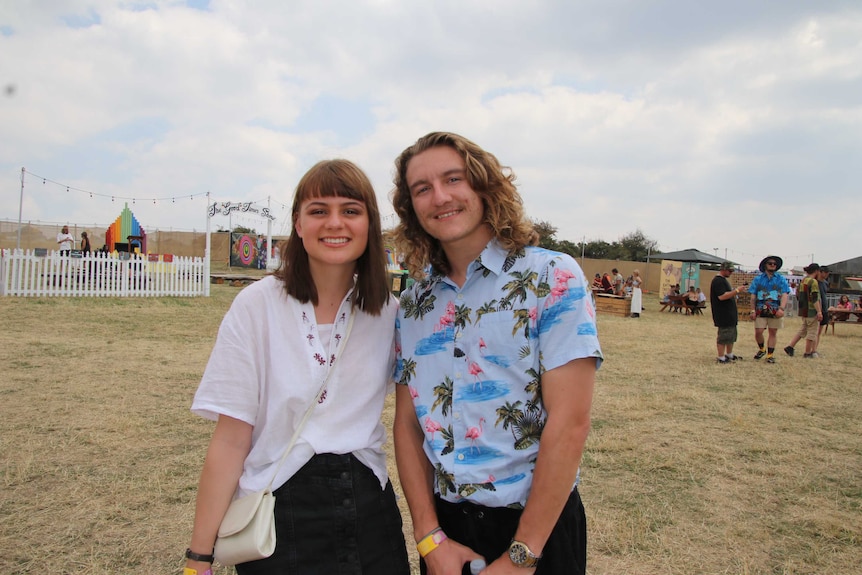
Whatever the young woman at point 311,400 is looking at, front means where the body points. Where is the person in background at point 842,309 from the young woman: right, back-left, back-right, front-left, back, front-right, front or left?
back-left

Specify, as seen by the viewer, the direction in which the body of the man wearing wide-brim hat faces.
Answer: toward the camera

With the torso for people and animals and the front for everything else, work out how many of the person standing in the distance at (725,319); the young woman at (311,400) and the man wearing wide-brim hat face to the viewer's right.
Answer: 1

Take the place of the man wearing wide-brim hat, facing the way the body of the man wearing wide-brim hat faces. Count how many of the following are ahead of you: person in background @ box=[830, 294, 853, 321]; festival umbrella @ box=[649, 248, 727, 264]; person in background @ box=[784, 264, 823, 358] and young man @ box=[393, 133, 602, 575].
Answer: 1

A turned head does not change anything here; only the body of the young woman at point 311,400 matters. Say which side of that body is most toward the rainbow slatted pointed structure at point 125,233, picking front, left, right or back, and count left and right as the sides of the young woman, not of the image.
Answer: back

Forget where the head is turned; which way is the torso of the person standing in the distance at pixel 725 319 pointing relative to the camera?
to the viewer's right

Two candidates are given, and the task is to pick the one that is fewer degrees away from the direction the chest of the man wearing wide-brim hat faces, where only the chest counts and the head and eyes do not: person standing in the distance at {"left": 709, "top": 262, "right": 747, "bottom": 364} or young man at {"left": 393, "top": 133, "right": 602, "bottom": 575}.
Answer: the young man

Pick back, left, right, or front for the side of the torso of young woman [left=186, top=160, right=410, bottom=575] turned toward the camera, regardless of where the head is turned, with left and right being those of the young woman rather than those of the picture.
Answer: front

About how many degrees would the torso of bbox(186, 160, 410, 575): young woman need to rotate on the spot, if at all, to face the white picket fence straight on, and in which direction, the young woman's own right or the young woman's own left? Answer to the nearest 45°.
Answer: approximately 180°

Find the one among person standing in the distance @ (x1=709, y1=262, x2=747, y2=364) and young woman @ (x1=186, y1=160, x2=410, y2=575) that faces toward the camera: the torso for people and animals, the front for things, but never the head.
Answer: the young woman

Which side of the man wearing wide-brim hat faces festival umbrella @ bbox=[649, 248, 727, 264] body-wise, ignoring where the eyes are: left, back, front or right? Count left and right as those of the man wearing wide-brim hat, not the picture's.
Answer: back

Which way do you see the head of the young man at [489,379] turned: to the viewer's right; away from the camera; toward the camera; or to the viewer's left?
toward the camera

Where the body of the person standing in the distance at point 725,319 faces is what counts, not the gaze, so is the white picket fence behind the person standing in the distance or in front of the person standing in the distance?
behind

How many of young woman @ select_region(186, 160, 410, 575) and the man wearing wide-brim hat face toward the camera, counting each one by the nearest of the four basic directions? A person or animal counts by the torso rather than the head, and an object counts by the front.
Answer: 2

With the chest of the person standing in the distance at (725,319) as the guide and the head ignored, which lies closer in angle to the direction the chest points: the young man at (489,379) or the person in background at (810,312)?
the person in background

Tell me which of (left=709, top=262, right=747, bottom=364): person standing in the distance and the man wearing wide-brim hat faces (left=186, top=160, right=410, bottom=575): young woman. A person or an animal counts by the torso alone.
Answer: the man wearing wide-brim hat

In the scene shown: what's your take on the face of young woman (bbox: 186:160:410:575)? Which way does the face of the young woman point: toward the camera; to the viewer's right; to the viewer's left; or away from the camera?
toward the camera
